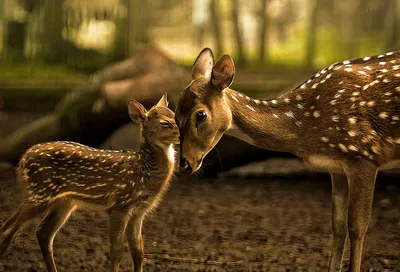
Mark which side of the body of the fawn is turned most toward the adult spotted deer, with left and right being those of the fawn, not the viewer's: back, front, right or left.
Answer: front

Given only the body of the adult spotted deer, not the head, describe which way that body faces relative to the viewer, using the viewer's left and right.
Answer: facing to the left of the viewer

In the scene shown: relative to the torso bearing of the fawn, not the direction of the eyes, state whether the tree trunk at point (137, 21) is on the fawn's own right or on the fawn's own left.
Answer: on the fawn's own left

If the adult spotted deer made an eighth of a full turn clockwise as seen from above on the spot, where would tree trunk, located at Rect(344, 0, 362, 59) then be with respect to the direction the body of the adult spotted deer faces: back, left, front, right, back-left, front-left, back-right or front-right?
front-right

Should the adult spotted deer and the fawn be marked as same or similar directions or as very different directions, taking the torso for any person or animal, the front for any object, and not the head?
very different directions

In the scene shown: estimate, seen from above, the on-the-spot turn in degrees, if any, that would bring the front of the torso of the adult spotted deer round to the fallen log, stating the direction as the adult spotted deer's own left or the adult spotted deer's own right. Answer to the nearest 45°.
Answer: approximately 45° to the adult spotted deer's own right

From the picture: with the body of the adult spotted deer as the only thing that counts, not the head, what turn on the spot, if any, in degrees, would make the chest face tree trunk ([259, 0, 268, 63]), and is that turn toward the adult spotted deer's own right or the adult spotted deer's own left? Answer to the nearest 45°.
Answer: approximately 90° to the adult spotted deer's own right

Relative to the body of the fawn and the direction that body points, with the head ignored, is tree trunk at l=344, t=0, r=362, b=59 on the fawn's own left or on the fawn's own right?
on the fawn's own left

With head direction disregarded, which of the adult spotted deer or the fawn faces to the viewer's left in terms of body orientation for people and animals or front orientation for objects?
the adult spotted deer

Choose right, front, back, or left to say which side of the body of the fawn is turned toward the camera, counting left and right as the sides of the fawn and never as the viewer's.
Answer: right

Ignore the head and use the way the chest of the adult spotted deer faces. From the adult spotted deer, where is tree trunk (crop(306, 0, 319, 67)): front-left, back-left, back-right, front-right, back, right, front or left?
right

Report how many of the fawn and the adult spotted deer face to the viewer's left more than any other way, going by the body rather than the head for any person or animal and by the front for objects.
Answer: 1
